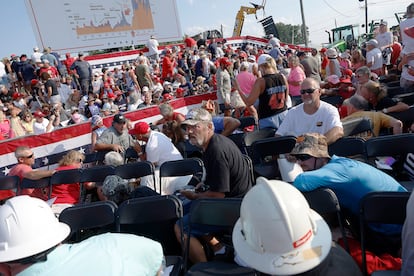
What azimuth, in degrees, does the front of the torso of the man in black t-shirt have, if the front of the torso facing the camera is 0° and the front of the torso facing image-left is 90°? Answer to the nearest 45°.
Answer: approximately 90°

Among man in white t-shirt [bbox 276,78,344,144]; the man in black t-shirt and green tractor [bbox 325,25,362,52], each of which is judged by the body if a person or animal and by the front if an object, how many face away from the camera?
0

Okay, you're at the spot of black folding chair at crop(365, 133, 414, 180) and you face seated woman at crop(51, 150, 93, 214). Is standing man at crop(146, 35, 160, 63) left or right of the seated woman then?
right

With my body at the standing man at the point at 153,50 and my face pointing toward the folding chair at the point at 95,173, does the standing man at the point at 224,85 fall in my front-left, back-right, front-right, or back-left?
front-left

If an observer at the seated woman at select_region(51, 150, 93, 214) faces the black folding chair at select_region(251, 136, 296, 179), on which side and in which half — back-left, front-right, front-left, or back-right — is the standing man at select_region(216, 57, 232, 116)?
front-left

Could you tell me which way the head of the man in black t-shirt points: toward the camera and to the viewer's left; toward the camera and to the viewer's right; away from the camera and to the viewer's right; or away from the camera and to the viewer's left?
toward the camera and to the viewer's left

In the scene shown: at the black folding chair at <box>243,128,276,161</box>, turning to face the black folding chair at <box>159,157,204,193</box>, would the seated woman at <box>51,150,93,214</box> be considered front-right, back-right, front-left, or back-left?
front-right

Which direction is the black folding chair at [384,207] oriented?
away from the camera

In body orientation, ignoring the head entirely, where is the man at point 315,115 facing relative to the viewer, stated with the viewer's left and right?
facing the viewer

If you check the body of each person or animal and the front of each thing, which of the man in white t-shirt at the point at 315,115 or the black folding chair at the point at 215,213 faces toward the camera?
the man in white t-shirt
